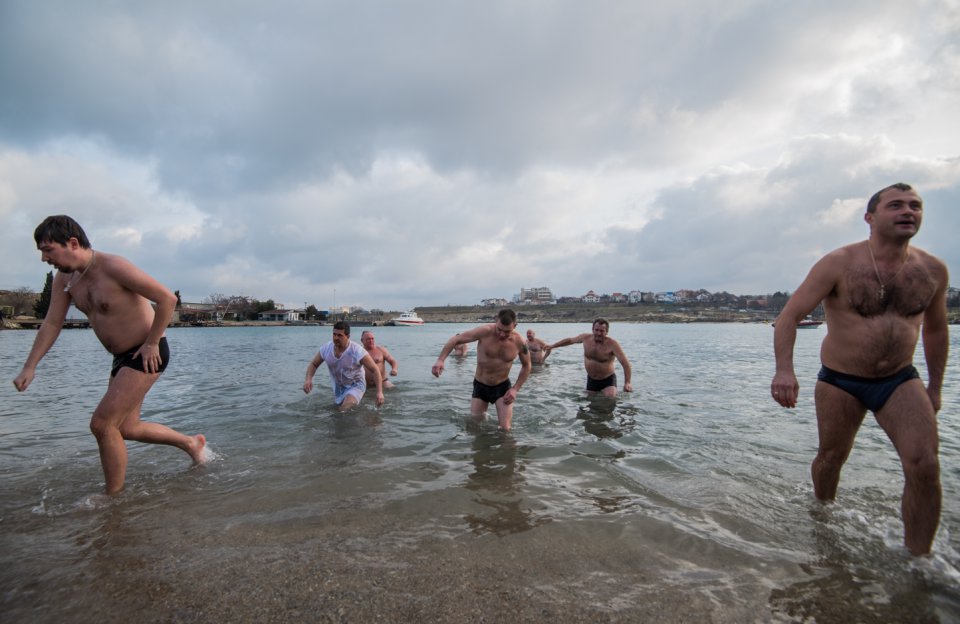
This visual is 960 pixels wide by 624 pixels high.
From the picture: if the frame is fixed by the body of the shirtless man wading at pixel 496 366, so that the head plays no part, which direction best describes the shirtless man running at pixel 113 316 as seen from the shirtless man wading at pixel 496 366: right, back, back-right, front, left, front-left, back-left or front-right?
front-right

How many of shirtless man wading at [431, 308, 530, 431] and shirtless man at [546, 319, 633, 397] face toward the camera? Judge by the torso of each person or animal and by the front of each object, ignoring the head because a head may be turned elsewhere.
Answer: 2

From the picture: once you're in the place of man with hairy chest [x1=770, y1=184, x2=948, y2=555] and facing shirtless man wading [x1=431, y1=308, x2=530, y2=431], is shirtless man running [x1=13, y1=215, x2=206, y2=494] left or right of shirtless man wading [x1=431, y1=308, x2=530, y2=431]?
left

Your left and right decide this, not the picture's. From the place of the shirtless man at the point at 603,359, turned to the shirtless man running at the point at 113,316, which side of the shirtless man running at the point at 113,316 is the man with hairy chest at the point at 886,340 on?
left

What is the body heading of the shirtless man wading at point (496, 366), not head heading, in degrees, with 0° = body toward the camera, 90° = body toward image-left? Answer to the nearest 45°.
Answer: approximately 0°

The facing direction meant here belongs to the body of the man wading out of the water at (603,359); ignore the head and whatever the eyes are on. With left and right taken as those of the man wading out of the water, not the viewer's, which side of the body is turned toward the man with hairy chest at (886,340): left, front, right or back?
front

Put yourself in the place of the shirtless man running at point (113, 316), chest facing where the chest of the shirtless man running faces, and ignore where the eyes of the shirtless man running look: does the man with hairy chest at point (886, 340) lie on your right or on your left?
on your left

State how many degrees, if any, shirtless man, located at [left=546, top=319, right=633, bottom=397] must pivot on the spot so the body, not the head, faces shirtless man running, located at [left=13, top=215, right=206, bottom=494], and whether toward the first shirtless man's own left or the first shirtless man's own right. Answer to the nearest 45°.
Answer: approximately 45° to the first shirtless man's own right
